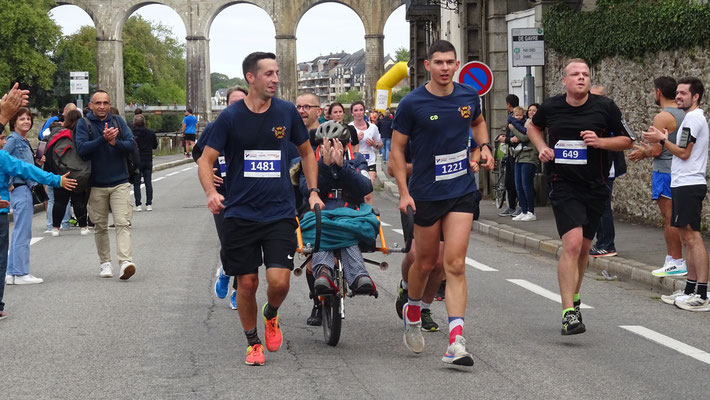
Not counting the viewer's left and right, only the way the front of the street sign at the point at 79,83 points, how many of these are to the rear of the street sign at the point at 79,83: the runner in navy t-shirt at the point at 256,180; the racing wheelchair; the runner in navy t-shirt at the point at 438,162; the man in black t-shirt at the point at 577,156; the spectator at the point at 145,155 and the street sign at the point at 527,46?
0

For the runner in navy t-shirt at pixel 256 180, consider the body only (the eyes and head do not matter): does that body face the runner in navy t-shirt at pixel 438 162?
no

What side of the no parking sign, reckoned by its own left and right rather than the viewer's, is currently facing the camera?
front

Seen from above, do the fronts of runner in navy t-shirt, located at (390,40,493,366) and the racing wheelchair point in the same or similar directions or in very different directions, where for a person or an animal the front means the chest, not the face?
same or similar directions

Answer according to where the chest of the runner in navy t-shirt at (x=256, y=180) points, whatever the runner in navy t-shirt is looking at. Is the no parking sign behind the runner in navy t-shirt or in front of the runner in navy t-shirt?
behind

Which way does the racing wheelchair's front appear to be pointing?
toward the camera

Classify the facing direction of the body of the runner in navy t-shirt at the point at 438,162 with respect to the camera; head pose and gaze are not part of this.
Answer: toward the camera

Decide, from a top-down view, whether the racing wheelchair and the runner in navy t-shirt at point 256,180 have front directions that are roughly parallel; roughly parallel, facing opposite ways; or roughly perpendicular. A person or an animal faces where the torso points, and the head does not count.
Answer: roughly parallel

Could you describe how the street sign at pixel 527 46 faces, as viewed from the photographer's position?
facing the viewer

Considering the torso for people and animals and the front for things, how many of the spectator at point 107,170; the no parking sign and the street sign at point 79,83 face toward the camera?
3

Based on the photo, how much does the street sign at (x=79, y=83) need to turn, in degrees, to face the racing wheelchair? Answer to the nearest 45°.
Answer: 0° — it already faces it

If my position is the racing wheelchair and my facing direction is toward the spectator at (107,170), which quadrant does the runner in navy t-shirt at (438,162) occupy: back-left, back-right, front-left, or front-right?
back-right

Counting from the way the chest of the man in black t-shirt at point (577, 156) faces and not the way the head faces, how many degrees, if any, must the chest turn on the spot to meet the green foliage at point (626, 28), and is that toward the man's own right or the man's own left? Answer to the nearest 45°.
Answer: approximately 180°
